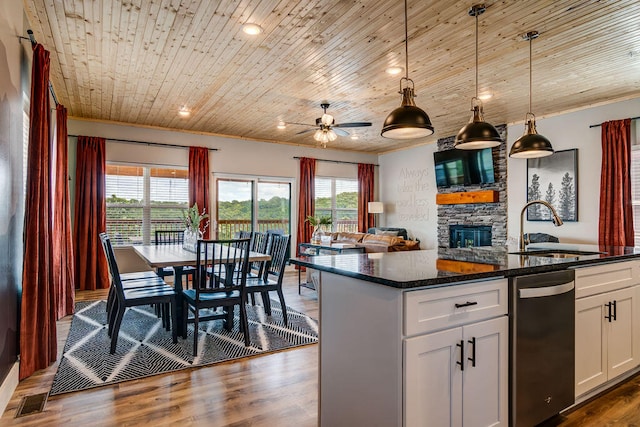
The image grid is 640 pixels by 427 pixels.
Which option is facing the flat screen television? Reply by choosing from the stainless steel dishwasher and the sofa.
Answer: the sofa

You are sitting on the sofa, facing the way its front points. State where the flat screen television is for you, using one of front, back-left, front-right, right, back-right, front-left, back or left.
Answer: front

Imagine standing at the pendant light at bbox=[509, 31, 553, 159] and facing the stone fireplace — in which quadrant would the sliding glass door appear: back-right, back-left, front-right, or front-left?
front-left

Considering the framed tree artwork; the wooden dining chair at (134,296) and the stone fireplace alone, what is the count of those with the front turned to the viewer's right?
1

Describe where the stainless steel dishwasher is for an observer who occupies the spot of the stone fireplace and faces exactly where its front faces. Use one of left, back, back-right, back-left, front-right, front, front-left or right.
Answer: front-left

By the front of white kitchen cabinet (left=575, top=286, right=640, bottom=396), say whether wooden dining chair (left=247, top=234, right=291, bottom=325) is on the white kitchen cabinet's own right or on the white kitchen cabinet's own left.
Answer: on the white kitchen cabinet's own right

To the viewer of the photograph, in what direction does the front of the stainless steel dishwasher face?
facing the viewer and to the right of the viewer

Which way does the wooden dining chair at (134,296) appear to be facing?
to the viewer's right

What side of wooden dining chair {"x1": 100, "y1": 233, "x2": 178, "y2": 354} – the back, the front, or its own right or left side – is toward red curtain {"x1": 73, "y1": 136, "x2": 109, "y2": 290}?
left

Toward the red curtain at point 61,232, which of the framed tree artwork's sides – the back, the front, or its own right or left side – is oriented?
front

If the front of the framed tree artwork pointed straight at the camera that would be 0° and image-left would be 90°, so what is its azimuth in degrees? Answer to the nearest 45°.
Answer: approximately 45°

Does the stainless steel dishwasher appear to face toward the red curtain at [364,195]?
no

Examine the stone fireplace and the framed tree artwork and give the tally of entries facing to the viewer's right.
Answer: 0

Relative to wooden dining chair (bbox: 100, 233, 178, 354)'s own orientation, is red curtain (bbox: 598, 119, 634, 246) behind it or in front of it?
in front

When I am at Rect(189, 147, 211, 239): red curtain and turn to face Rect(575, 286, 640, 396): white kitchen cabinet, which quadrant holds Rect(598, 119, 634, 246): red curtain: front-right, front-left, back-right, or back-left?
front-left

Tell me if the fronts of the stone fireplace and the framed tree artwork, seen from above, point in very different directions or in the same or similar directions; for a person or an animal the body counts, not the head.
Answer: same or similar directions
